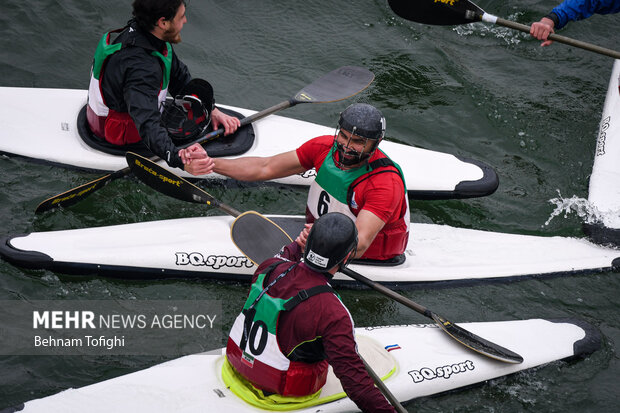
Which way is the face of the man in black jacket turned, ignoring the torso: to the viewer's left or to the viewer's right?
to the viewer's right

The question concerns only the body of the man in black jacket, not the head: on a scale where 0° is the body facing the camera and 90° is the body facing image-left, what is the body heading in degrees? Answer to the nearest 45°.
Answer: approximately 270°

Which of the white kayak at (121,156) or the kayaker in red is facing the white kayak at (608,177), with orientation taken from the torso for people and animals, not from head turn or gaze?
the white kayak at (121,156)

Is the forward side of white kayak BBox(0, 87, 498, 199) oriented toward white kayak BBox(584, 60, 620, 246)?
yes

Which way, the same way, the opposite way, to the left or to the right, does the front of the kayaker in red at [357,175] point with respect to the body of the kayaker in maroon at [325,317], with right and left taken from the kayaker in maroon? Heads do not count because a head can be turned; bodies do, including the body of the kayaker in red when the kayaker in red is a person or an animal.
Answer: the opposite way

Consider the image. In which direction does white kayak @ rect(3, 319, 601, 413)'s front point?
to the viewer's right

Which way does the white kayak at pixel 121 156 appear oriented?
to the viewer's right

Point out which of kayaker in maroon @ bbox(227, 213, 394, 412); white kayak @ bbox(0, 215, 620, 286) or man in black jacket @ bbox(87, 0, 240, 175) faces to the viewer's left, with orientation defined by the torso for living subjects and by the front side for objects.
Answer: the white kayak

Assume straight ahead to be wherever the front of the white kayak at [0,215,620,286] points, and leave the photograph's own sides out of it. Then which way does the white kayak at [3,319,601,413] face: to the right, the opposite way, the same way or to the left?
the opposite way

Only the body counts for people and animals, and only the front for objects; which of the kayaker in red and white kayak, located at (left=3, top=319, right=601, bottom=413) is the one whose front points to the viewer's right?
the white kayak

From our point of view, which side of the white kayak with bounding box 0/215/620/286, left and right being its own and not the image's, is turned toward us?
left

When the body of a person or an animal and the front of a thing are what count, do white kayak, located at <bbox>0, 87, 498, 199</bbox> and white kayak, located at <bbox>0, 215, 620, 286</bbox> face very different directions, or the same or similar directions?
very different directions

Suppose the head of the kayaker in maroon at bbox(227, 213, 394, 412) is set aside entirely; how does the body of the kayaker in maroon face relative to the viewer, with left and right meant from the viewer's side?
facing away from the viewer and to the right of the viewer

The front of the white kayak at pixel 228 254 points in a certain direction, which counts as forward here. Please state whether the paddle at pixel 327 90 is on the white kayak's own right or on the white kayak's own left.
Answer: on the white kayak's own right
